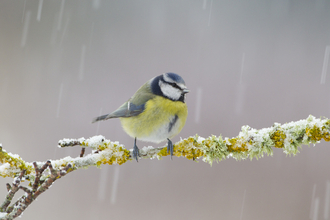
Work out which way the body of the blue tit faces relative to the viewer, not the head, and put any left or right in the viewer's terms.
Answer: facing the viewer and to the right of the viewer
